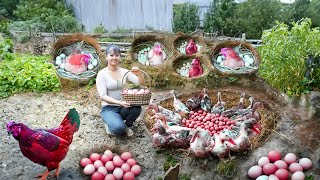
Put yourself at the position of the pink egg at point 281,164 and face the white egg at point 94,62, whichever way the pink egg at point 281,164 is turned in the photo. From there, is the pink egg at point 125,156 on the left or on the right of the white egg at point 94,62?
left

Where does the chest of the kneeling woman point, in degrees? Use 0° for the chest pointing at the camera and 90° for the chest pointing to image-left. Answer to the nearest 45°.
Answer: approximately 315°

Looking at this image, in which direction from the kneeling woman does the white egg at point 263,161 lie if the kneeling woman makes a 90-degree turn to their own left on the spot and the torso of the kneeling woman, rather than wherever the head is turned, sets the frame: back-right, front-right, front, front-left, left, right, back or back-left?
right

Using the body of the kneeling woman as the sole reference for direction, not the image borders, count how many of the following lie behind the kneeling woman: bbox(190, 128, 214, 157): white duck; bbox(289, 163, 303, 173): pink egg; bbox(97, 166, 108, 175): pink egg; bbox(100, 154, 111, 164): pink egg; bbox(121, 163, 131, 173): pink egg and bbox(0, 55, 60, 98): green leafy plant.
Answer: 1

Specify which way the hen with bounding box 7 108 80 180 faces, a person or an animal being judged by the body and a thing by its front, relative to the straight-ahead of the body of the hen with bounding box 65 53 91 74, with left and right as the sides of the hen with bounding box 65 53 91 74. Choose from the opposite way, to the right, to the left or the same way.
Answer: the opposite way

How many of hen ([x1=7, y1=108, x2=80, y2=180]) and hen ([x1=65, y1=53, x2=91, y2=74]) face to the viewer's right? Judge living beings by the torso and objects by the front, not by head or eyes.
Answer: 1
